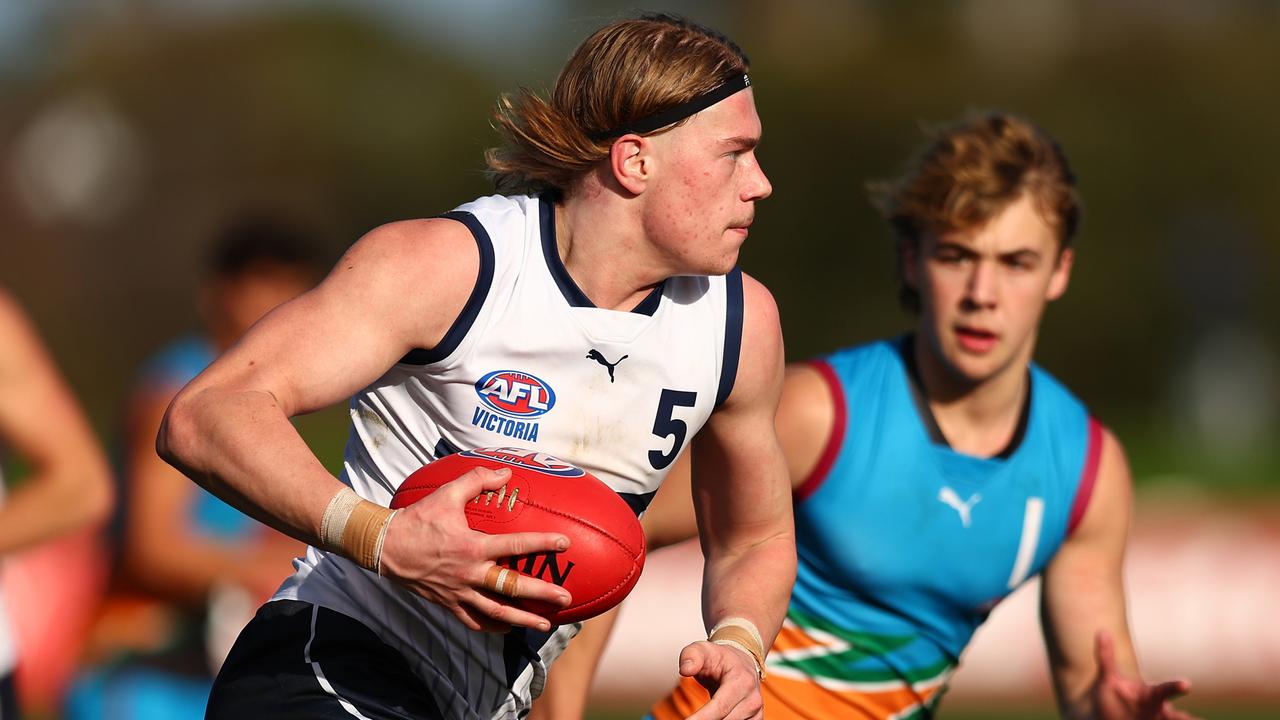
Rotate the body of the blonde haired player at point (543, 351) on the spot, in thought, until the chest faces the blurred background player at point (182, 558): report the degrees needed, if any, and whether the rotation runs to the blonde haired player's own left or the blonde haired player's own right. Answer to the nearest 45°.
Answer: approximately 180°

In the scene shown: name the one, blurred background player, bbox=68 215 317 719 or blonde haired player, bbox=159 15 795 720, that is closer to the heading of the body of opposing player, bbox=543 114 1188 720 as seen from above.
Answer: the blonde haired player

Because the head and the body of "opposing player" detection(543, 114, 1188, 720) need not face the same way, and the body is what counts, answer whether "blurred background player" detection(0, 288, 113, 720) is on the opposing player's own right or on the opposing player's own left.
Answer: on the opposing player's own right

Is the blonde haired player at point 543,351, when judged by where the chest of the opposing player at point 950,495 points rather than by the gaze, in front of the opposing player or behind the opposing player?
in front

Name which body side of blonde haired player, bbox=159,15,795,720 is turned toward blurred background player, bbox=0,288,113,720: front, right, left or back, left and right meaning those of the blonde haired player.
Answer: back

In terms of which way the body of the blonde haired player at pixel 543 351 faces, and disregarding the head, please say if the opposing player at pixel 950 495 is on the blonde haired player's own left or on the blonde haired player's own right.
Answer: on the blonde haired player's own left

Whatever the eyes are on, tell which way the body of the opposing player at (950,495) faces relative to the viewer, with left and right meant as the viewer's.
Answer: facing the viewer

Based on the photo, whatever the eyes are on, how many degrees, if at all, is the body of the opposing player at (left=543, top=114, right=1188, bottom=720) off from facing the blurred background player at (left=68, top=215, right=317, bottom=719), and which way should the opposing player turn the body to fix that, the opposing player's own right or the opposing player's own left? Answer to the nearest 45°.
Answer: approximately 135° to the opposing player's own right

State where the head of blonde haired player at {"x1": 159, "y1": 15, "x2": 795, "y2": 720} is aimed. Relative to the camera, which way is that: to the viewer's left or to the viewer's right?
to the viewer's right
